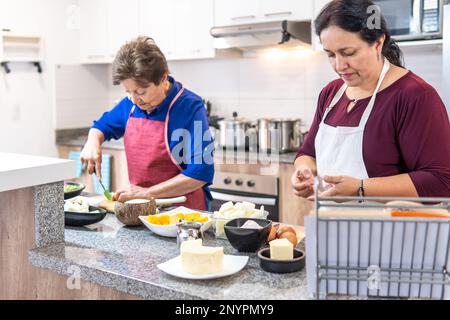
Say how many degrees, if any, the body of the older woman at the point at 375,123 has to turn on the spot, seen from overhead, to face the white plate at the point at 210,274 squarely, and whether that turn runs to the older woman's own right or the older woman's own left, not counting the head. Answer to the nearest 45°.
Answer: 0° — they already face it

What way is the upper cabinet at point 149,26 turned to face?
toward the camera

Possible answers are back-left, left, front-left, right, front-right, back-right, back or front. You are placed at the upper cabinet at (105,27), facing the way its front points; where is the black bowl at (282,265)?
front

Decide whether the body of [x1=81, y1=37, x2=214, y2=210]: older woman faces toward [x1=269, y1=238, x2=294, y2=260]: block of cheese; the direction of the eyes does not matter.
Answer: no

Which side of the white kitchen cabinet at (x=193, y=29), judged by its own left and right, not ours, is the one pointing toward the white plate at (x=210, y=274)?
front

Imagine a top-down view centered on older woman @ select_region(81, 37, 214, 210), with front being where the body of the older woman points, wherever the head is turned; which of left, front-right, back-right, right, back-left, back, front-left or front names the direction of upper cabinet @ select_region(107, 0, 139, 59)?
back-right

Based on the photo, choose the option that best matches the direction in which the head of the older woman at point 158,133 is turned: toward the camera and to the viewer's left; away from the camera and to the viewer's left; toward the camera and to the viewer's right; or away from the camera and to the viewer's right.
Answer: toward the camera and to the viewer's left

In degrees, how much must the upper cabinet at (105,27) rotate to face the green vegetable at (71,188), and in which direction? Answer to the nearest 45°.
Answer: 0° — it already faces it

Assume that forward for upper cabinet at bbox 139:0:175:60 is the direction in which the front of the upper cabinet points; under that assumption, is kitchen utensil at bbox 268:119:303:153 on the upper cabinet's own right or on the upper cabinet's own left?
on the upper cabinet's own left

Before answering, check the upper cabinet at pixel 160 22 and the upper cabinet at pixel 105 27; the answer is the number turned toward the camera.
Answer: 2

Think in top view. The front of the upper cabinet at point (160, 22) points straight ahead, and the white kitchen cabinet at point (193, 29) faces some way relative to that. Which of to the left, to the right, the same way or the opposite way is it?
the same way

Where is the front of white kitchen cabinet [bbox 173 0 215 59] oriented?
toward the camera

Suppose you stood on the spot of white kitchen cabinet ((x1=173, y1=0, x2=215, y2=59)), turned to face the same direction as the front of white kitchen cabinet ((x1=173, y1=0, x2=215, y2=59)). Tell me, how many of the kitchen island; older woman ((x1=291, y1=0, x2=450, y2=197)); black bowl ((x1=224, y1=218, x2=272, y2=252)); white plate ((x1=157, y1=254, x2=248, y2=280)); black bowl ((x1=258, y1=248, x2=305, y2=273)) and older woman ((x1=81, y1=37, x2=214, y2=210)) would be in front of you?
6

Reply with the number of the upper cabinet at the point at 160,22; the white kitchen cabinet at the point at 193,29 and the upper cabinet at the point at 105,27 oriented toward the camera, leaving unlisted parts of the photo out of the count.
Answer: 3

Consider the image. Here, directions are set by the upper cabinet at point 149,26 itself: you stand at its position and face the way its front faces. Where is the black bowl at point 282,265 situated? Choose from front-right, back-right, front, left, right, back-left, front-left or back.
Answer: front

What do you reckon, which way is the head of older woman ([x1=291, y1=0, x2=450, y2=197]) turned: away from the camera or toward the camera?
toward the camera
